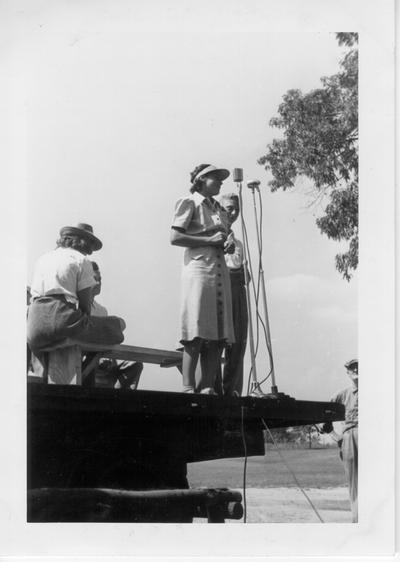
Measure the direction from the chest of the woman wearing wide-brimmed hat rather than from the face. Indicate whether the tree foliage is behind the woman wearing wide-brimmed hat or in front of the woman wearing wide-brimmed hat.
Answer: in front

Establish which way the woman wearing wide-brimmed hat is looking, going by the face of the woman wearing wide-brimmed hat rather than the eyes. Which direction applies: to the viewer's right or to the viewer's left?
to the viewer's right

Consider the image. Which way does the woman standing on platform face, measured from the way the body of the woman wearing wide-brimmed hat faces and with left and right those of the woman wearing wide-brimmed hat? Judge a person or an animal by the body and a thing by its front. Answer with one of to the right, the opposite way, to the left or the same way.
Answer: to the right

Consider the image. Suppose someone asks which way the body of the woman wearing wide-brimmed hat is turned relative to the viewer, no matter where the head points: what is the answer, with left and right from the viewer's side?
facing away from the viewer and to the right of the viewer

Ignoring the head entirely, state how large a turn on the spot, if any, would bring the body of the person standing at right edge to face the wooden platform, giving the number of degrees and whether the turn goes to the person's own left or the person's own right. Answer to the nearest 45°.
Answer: approximately 45° to the person's own right
